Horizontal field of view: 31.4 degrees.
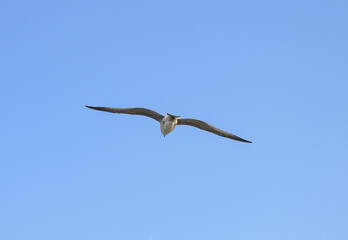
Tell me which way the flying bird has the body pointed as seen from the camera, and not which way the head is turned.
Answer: toward the camera
